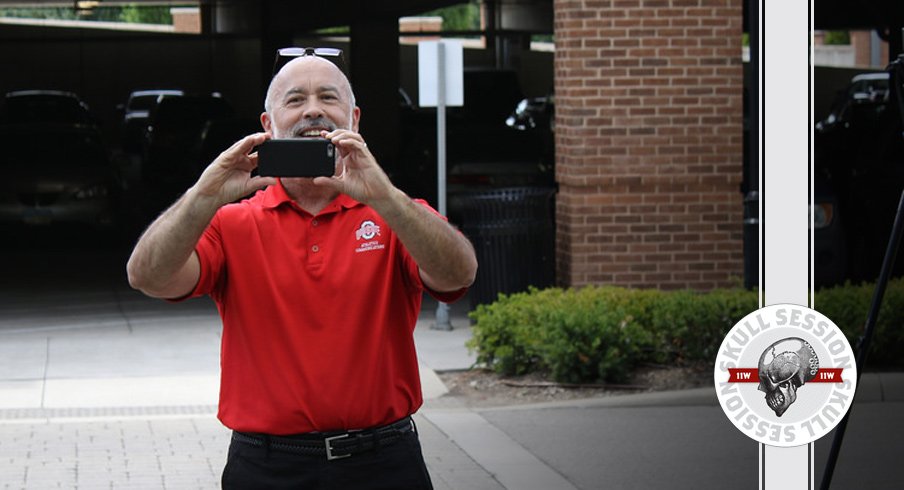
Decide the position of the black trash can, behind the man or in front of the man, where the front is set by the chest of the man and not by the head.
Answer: behind

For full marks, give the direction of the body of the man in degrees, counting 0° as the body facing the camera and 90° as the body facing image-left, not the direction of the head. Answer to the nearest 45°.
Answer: approximately 0°

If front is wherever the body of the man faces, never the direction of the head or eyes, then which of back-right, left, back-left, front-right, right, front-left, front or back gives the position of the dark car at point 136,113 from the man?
back

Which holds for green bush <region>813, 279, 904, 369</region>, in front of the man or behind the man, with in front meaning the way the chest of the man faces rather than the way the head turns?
behind

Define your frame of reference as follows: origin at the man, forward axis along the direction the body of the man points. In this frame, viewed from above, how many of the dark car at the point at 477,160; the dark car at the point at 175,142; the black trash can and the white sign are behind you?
4

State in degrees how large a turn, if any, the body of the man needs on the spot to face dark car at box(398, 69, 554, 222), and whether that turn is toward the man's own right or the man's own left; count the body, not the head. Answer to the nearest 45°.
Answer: approximately 180°
